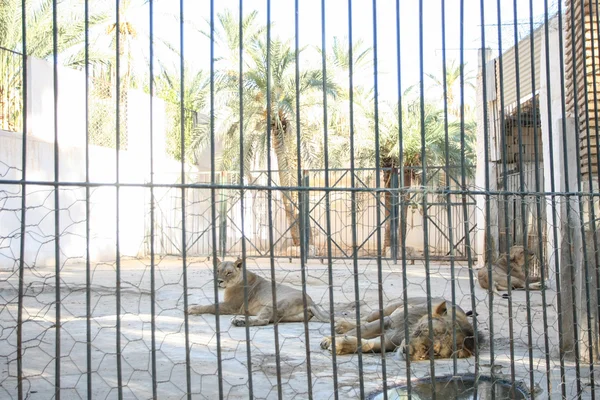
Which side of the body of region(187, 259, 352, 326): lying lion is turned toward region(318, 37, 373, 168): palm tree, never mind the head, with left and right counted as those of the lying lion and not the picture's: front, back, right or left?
right

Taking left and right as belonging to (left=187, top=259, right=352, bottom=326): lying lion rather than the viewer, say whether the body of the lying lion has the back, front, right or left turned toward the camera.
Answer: left

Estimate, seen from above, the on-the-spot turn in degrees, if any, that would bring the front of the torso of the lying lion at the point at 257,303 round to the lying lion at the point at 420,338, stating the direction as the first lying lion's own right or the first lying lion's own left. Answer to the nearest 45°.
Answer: approximately 135° to the first lying lion's own left
